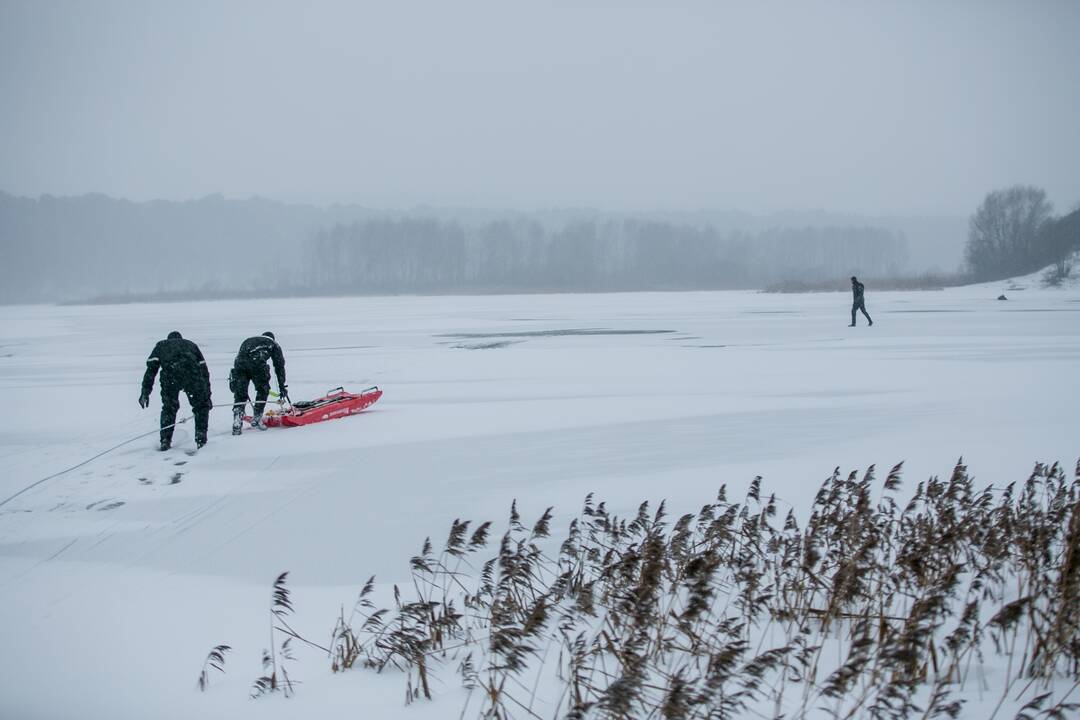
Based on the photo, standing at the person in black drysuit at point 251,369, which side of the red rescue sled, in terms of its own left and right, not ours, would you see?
back

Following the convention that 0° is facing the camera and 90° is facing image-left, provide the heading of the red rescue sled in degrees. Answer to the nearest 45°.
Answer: approximately 225°

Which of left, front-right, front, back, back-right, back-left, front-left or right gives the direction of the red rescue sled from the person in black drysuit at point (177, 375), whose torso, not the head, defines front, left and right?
front-right

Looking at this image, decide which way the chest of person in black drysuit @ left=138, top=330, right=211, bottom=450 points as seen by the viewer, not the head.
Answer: away from the camera

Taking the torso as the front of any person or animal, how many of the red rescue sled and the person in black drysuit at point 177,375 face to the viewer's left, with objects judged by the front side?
0

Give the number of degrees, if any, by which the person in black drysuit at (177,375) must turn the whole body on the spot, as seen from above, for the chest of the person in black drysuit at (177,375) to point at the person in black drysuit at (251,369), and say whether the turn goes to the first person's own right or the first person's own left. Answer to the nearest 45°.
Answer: approximately 45° to the first person's own right
